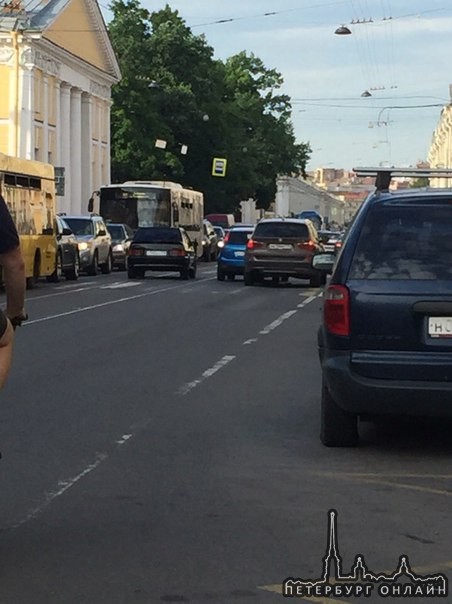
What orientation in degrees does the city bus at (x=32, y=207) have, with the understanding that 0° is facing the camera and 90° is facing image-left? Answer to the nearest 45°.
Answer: approximately 45°

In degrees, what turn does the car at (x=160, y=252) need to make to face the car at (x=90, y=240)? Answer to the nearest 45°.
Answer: approximately 45° to its left

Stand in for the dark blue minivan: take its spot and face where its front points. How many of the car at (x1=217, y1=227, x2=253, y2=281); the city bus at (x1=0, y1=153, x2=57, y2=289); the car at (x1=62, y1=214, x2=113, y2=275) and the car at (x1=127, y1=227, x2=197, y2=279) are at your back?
0

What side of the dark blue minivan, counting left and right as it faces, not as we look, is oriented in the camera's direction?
back

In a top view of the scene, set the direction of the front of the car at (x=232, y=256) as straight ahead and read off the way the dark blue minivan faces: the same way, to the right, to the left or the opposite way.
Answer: the same way

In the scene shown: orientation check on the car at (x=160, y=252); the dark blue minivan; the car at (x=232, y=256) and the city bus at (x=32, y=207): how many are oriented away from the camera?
3

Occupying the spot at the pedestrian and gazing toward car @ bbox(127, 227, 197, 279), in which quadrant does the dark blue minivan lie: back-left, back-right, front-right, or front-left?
front-right

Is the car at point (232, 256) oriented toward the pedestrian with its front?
no

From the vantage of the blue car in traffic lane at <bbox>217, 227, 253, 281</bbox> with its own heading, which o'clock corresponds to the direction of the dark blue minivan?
The dark blue minivan is roughly at 6 o'clock from the blue car in traffic lane.

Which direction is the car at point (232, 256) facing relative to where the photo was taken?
away from the camera

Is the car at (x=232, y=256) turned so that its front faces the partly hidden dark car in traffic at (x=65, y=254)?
no

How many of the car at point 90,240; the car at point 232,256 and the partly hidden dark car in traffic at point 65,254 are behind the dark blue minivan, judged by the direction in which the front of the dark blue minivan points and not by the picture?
0

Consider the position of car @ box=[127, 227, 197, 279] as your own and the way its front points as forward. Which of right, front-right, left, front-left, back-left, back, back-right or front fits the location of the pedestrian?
back

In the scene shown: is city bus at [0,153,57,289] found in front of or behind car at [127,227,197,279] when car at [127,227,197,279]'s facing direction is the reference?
behind

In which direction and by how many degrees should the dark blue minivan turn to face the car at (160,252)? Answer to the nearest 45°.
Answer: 0° — it already faces it

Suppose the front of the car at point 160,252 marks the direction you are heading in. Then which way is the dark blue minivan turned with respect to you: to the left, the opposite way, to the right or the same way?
the same way

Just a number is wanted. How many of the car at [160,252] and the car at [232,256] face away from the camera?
2

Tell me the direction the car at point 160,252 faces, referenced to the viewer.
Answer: facing away from the viewer
